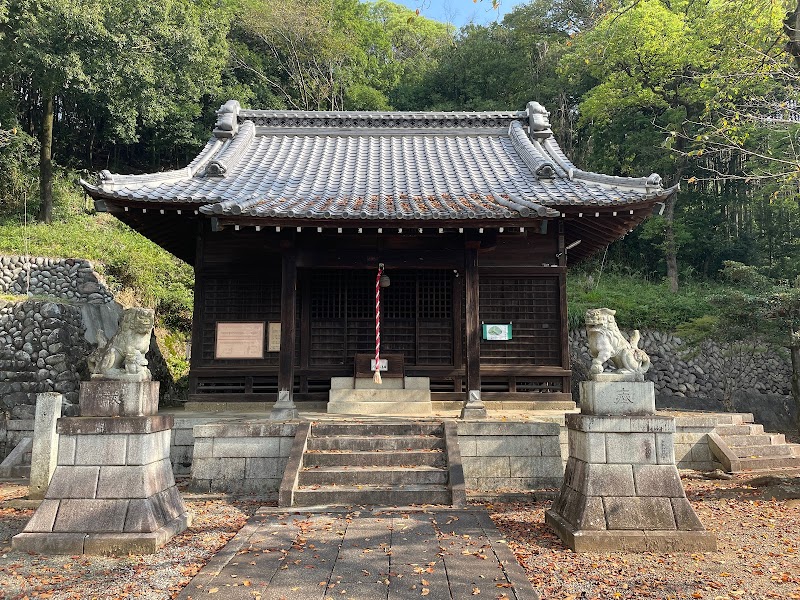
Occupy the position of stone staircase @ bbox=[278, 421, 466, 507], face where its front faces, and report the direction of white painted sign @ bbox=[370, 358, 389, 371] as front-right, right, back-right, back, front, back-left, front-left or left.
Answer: back

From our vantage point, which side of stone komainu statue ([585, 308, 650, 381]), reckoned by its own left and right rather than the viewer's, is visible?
left

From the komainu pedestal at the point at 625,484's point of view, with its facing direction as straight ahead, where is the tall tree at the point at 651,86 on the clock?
The tall tree is roughly at 6 o'clock from the komainu pedestal.

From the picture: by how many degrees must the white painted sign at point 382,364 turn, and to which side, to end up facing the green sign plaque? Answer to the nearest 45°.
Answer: approximately 90° to its left

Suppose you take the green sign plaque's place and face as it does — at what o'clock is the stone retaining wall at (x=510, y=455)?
The stone retaining wall is roughly at 12 o'clock from the green sign plaque.
